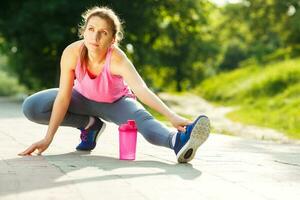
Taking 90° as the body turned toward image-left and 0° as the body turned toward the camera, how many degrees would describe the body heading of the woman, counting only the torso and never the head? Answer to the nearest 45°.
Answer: approximately 0°
